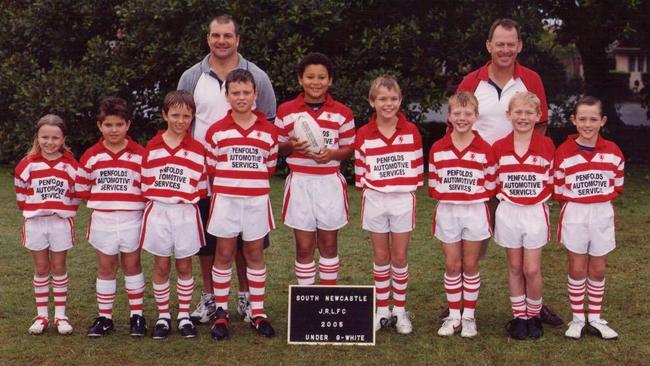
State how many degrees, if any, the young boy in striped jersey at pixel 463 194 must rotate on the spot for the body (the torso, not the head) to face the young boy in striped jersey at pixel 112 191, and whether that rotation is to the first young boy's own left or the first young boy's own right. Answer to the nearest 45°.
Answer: approximately 90° to the first young boy's own right

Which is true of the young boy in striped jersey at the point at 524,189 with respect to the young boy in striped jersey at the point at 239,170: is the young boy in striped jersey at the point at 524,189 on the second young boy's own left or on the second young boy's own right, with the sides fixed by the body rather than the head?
on the second young boy's own left

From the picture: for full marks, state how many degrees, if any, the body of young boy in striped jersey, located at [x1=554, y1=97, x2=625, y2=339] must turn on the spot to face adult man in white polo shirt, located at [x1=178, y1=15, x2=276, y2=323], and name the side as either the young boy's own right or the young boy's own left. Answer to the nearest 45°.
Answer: approximately 90° to the young boy's own right

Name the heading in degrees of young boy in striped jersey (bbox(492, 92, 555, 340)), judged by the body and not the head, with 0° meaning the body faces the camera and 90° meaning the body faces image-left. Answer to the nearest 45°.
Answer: approximately 0°

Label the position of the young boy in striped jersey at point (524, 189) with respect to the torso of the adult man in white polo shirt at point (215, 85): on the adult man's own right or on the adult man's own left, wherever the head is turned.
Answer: on the adult man's own left

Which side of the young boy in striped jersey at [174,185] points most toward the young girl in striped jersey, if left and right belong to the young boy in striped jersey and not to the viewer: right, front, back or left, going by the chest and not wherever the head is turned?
right
